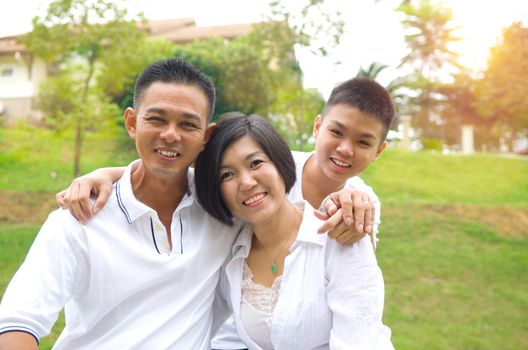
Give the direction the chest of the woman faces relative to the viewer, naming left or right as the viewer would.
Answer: facing the viewer and to the left of the viewer

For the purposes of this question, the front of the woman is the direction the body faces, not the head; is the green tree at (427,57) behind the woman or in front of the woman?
behind

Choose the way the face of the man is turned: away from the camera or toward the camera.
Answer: toward the camera

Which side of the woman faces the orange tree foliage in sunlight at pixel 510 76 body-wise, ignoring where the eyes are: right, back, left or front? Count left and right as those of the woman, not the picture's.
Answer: back

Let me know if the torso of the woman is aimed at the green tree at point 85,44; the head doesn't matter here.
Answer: no

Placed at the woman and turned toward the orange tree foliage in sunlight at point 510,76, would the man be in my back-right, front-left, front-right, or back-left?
back-left

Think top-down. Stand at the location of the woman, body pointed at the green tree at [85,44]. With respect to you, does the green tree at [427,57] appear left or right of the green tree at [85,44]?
right

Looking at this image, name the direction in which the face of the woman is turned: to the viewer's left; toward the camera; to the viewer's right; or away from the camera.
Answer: toward the camera
